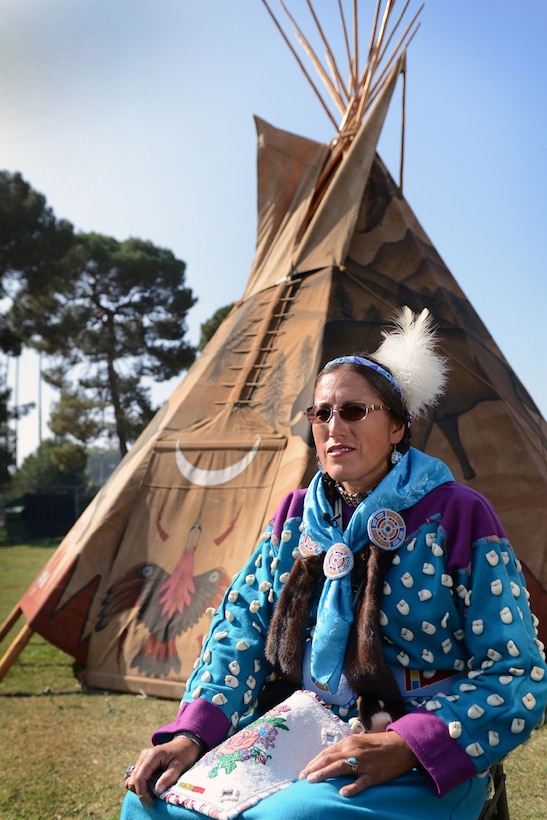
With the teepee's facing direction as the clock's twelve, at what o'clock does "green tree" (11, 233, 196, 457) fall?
The green tree is roughly at 4 o'clock from the teepee.

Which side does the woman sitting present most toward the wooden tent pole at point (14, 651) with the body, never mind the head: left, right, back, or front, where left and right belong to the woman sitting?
right

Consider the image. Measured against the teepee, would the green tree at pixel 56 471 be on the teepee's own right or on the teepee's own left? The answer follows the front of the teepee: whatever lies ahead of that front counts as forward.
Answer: on the teepee's own right

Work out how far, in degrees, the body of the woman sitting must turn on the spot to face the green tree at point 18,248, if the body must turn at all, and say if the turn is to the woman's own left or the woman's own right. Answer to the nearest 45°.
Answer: approximately 90° to the woman's own right

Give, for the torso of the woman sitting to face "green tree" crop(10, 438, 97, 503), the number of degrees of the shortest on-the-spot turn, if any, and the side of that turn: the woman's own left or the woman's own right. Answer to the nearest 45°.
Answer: approximately 90° to the woman's own right

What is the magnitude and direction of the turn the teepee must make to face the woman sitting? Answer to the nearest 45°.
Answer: approximately 45° to its left

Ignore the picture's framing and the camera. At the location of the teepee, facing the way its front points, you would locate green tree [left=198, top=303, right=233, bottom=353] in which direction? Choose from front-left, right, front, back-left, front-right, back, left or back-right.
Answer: back-right

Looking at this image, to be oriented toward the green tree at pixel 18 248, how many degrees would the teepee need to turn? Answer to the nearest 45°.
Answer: approximately 90° to its right

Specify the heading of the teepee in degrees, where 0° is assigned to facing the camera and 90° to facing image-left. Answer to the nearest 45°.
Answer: approximately 45°
